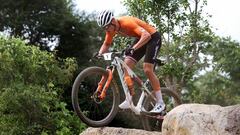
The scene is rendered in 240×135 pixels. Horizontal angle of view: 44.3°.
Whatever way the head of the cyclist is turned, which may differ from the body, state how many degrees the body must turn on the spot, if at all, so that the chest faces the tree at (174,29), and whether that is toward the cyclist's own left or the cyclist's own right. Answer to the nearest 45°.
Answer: approximately 135° to the cyclist's own right

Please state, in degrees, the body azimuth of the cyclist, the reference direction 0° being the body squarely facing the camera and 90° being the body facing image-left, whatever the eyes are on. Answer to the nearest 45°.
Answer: approximately 45°
